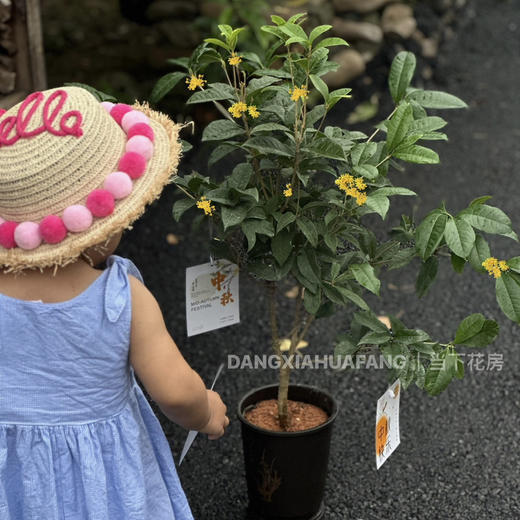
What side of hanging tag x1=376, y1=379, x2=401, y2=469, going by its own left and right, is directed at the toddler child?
right

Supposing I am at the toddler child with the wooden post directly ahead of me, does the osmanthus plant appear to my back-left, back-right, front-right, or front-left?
front-right

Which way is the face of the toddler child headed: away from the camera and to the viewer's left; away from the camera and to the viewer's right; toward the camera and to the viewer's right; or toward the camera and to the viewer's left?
away from the camera and to the viewer's right

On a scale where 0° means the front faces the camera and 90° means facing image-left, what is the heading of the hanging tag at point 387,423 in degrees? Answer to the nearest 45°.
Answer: approximately 315°

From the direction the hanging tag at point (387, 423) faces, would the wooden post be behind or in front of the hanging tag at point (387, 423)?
behind
